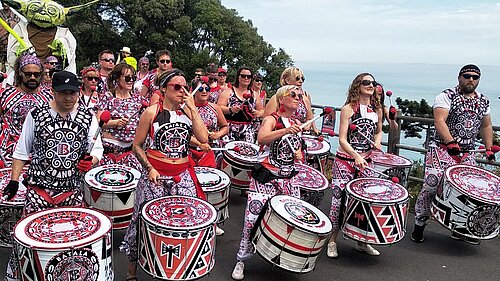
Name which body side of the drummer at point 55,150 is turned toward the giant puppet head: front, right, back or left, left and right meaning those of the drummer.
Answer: back

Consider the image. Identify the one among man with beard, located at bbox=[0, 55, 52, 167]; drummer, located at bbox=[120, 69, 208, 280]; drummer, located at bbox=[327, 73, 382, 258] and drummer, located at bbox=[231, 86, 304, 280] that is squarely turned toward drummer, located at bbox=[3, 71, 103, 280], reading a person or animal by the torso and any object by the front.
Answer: the man with beard

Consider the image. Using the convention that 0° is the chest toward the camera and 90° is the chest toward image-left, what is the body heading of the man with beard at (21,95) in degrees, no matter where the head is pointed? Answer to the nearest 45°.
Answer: approximately 0°

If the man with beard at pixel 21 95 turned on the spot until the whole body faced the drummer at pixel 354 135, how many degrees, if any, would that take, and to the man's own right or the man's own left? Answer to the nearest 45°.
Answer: approximately 90° to the man's own left

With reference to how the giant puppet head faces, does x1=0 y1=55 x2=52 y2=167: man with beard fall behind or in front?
in front

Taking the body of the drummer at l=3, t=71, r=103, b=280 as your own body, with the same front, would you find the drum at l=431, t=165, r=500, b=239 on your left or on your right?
on your left

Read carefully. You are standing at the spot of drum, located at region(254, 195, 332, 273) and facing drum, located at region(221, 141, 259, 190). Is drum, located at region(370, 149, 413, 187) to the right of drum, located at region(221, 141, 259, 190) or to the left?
right

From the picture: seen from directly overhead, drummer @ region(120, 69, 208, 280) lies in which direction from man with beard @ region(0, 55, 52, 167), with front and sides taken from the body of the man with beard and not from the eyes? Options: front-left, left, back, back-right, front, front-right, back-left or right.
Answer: front-left

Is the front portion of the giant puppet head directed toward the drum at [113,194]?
yes

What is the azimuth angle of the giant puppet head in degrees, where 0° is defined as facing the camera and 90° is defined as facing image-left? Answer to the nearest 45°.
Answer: approximately 0°

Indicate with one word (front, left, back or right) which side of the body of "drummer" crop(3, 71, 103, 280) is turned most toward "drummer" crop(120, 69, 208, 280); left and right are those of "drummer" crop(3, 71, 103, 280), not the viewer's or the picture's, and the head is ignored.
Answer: left

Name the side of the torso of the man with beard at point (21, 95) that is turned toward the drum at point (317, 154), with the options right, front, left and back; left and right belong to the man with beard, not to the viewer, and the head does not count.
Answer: left

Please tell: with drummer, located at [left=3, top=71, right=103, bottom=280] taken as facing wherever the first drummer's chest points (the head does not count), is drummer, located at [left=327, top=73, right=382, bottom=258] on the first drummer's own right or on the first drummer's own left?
on the first drummer's own left

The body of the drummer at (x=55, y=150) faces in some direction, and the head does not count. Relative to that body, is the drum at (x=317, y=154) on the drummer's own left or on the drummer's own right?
on the drummer's own left

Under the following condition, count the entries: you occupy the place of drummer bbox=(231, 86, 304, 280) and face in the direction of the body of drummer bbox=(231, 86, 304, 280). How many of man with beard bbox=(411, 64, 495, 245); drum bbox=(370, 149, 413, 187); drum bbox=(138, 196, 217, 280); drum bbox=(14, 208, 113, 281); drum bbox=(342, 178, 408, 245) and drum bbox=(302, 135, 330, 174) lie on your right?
2
